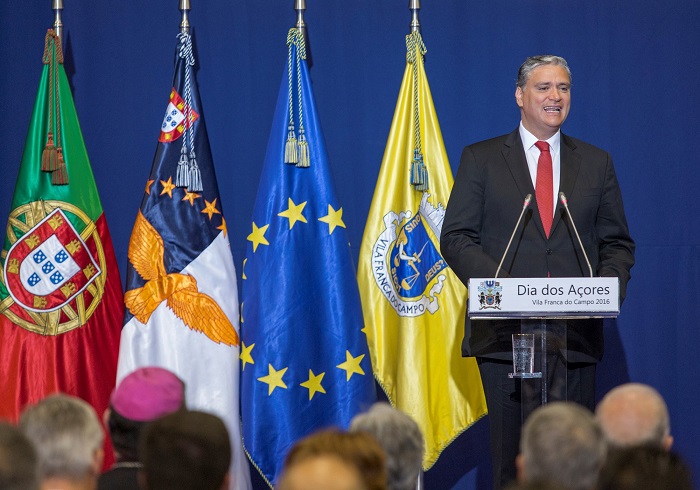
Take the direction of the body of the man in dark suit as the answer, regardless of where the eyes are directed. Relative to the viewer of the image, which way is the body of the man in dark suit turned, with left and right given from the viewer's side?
facing the viewer

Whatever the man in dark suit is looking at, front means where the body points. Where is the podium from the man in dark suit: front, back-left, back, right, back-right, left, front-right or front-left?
front

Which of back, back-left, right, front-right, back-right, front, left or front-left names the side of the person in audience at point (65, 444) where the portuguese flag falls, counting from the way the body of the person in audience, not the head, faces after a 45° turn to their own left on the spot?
front-right

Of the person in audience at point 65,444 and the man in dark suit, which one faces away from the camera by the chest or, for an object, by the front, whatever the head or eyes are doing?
the person in audience

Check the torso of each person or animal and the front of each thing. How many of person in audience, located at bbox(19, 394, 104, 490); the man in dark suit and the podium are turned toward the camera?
2

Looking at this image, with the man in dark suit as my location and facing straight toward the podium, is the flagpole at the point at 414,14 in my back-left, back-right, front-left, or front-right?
back-right

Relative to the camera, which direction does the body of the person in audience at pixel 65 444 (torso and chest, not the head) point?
away from the camera

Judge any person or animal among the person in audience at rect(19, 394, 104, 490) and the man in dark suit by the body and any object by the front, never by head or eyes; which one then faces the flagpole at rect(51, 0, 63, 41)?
the person in audience

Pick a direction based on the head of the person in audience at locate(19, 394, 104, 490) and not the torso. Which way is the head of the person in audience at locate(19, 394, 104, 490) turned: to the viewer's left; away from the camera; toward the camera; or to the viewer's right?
away from the camera

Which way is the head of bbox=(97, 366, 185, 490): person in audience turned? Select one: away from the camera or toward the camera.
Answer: away from the camera

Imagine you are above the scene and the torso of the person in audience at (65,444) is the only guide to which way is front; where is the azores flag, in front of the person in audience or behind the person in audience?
in front

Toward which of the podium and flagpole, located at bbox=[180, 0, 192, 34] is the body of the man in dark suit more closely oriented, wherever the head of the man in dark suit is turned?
the podium

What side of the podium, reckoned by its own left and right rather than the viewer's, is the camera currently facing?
front
